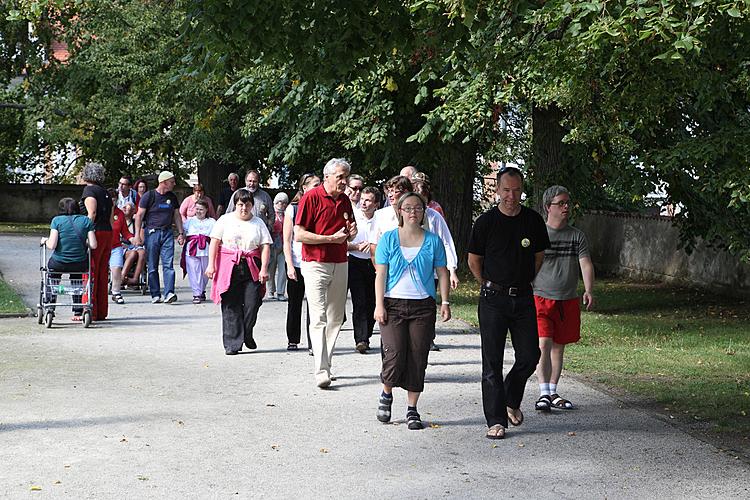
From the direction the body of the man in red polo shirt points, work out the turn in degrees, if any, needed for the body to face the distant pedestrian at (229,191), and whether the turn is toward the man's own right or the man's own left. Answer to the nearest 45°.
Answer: approximately 135° to the man's own left

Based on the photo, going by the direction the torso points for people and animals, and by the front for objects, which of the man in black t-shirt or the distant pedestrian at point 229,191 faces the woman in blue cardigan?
the distant pedestrian

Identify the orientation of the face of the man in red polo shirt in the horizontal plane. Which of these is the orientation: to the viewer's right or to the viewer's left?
to the viewer's right

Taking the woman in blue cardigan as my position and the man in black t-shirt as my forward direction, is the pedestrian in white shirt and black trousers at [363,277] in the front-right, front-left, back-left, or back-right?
back-left

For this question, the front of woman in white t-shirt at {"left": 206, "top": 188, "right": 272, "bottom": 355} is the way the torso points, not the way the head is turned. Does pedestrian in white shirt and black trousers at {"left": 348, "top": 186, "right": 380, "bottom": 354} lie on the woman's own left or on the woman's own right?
on the woman's own left
